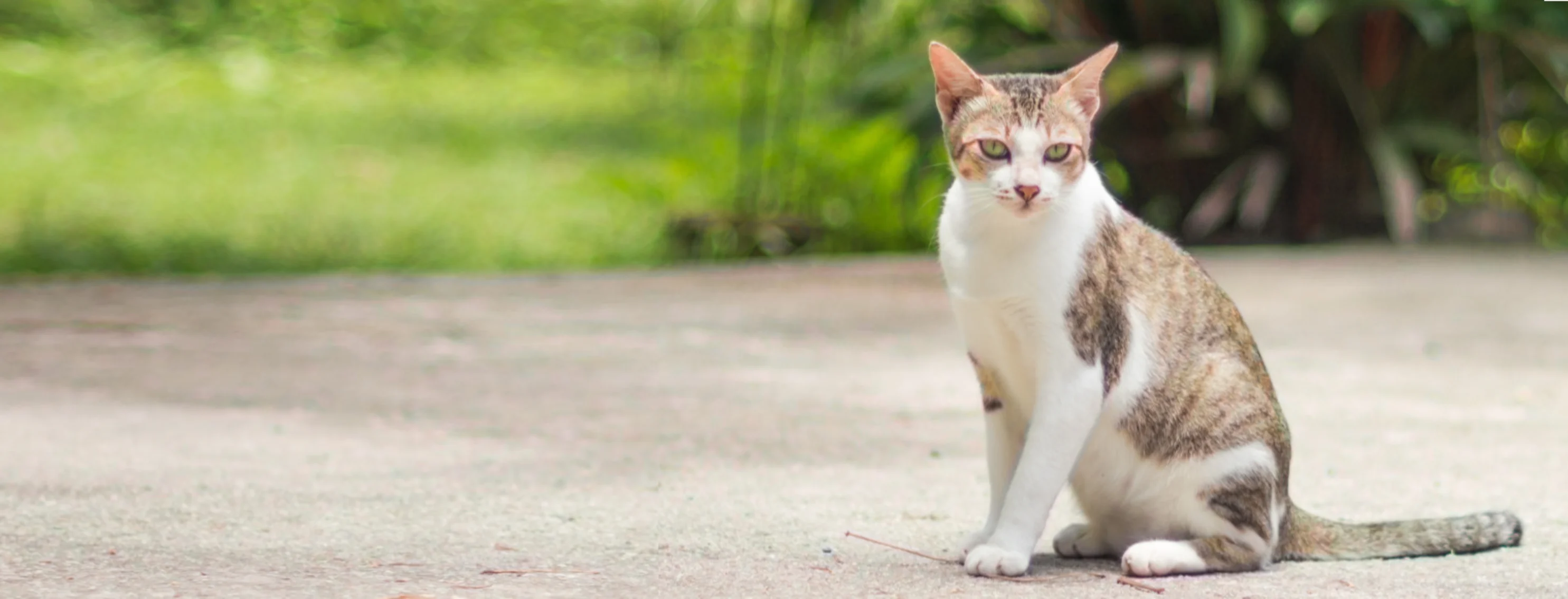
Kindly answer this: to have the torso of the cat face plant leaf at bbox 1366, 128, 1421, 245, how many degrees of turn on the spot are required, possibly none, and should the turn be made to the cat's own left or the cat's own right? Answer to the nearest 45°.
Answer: approximately 135° to the cat's own right

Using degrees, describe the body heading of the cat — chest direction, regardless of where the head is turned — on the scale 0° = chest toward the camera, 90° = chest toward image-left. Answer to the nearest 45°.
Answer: approximately 45°

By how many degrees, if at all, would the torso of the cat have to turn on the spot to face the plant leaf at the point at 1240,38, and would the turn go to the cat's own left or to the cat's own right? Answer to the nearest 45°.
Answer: approximately 135° to the cat's own right

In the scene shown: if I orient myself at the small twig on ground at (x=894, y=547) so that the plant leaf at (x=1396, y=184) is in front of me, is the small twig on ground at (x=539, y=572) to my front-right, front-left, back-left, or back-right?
back-left

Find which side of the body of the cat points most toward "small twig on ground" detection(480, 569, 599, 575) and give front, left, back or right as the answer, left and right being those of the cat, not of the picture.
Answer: front
